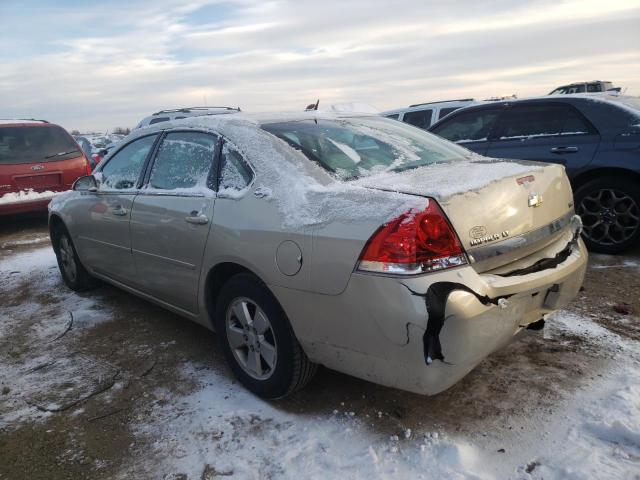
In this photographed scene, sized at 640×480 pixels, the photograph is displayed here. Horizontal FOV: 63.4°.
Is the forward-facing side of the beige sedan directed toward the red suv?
yes

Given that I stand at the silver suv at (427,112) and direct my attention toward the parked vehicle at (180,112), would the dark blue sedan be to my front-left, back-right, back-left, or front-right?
back-left

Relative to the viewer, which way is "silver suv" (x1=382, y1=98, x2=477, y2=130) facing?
to the viewer's left

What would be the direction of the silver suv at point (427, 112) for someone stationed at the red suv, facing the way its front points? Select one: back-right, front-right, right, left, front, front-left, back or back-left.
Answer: right

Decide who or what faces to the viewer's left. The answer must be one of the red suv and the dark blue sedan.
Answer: the dark blue sedan

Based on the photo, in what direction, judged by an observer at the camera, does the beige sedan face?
facing away from the viewer and to the left of the viewer

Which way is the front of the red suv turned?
away from the camera

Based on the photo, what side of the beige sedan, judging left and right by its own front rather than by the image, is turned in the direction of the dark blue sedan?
right

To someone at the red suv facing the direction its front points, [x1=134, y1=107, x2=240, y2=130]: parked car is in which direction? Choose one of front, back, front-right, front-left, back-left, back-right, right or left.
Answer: front-right
